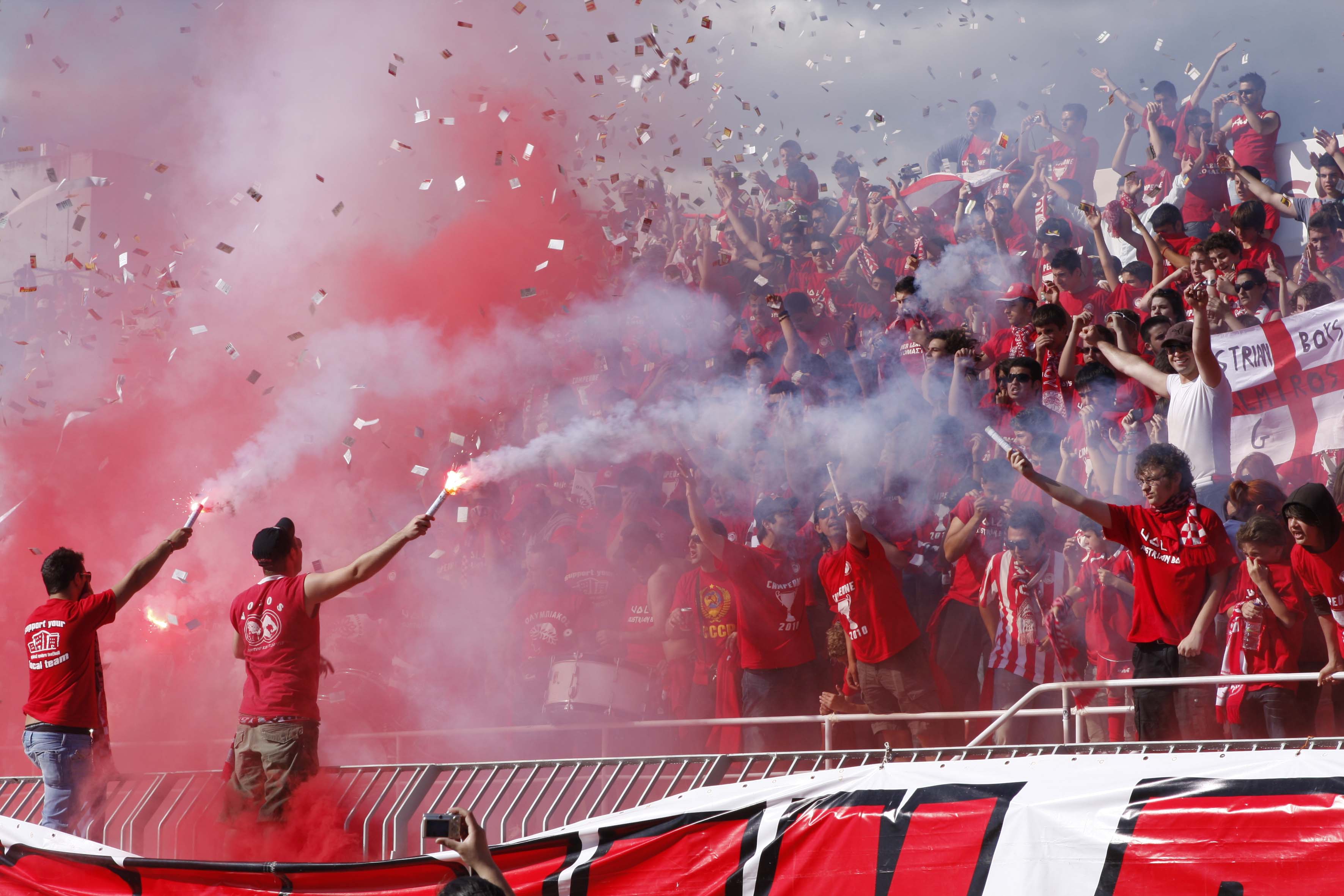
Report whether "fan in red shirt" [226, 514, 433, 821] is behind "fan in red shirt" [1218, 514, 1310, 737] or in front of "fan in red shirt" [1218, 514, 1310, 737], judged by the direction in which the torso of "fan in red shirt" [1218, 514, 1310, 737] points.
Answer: in front

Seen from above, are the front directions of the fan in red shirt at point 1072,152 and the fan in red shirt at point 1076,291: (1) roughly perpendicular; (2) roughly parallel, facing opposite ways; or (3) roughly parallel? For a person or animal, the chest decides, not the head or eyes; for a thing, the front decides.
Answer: roughly parallel

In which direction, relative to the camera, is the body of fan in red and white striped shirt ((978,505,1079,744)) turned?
toward the camera

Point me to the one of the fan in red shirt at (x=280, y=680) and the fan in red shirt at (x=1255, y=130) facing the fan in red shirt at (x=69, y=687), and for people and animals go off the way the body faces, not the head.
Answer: the fan in red shirt at (x=1255, y=130)

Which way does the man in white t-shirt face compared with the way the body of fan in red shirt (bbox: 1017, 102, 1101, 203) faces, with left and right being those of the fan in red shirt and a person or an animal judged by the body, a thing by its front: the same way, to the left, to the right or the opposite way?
the same way

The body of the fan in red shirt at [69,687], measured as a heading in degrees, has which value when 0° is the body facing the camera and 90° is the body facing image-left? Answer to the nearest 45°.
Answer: approximately 225°

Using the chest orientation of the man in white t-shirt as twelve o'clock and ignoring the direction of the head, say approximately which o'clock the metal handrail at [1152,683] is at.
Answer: The metal handrail is roughly at 11 o'clock from the man in white t-shirt.

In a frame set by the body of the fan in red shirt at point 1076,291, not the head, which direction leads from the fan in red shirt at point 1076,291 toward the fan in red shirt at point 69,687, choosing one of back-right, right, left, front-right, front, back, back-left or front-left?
front

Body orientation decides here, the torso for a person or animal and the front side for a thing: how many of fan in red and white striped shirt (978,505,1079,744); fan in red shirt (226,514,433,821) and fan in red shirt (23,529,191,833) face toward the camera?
1

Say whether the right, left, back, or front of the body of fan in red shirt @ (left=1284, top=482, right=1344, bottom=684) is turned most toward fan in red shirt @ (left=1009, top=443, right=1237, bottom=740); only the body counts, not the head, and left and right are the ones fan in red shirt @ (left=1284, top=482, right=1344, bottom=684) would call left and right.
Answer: right

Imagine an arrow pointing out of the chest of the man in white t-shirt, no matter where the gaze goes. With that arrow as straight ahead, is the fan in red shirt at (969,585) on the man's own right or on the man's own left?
on the man's own right

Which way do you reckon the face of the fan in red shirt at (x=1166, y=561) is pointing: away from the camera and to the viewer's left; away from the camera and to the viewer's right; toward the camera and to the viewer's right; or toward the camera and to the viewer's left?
toward the camera and to the viewer's left

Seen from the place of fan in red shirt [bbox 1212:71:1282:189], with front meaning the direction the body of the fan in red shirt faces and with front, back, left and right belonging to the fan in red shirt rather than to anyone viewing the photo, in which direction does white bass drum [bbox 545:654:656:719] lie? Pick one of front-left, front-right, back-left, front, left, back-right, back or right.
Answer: front

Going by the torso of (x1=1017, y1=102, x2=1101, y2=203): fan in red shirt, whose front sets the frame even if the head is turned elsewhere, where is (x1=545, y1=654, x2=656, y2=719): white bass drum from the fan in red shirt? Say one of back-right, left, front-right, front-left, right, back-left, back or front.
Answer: front
